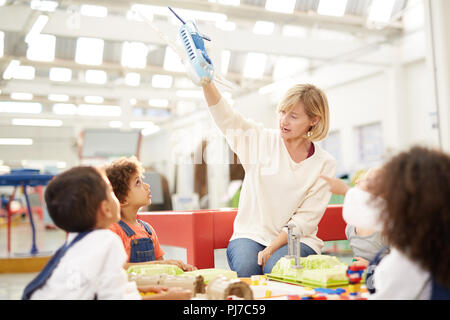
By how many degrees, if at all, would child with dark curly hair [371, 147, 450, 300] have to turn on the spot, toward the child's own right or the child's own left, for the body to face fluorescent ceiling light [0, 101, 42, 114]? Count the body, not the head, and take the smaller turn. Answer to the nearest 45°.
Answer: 0° — they already face it

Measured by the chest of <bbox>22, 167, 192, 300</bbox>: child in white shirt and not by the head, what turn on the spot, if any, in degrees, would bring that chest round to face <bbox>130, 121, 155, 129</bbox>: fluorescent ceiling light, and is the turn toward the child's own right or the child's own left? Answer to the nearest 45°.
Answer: approximately 45° to the child's own left

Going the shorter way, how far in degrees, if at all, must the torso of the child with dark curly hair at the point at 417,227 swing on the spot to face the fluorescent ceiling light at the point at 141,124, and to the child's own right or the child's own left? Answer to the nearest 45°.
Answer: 0° — they already face it

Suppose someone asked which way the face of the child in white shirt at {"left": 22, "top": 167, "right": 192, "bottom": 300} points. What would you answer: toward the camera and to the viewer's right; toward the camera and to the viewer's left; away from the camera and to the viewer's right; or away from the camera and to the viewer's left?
away from the camera and to the viewer's right

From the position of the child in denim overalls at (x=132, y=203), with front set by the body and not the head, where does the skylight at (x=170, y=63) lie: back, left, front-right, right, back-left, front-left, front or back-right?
back-left

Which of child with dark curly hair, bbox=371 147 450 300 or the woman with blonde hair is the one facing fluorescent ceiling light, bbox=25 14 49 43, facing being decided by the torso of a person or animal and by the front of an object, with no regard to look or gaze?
the child with dark curly hair

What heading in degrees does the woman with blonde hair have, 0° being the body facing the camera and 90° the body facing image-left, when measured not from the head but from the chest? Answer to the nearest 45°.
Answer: approximately 45°

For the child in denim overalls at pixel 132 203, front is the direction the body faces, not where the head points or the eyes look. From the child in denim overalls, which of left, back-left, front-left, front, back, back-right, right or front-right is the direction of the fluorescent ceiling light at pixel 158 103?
back-left

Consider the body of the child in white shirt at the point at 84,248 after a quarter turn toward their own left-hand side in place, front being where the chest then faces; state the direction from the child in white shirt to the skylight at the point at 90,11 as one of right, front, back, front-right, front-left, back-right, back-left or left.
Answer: front-right

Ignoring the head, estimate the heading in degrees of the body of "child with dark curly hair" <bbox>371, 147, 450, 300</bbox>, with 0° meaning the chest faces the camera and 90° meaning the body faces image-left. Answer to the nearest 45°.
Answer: approximately 135°

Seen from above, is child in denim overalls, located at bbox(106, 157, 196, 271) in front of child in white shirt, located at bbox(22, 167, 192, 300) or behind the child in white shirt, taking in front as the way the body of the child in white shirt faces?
in front

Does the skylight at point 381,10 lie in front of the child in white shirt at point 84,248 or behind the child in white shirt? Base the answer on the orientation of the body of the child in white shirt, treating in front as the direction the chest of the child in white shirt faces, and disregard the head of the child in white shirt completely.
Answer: in front

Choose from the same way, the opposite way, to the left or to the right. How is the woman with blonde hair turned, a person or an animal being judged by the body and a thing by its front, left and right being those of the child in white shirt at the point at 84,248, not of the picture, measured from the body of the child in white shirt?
the opposite way

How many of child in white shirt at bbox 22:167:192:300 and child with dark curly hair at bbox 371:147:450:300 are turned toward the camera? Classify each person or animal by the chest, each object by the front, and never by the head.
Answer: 0

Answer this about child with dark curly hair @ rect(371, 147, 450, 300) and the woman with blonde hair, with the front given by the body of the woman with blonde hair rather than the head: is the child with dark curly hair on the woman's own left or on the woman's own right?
on the woman's own left

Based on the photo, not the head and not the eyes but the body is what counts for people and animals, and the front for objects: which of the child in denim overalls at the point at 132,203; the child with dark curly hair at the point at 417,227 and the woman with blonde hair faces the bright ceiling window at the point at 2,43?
the child with dark curly hair

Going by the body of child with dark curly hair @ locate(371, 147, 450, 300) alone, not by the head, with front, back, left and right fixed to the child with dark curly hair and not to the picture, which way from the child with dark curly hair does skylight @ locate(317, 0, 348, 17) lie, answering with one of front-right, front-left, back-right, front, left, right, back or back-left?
front-right
